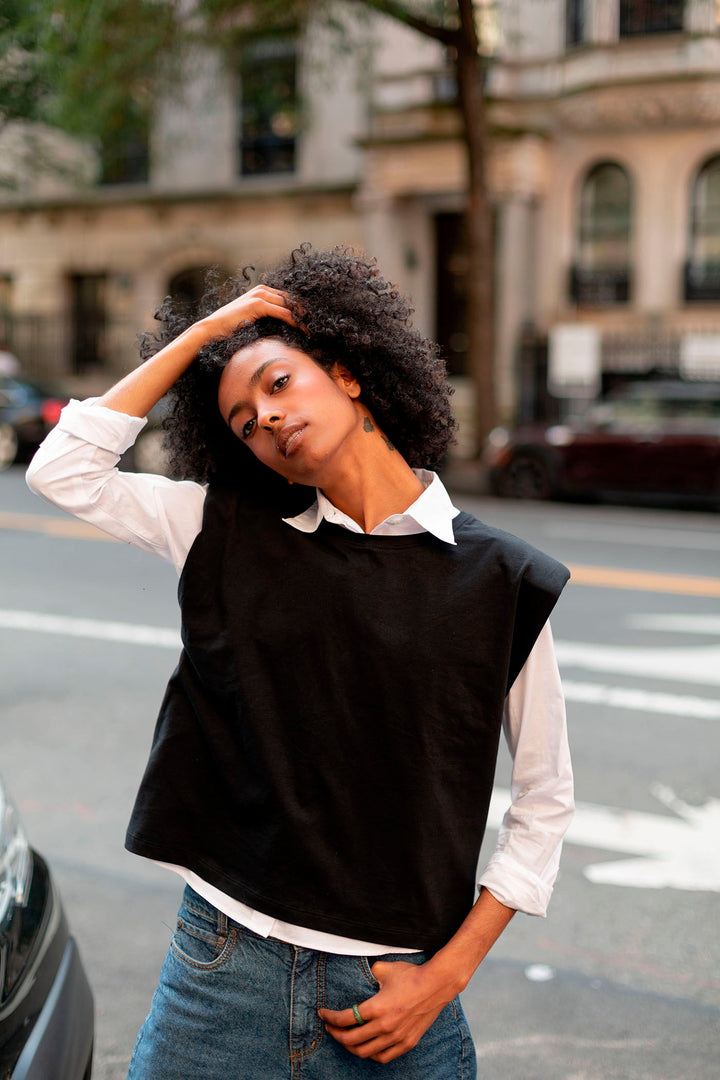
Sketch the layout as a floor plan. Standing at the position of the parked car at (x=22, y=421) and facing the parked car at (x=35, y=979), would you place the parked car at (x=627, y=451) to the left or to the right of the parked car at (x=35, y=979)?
left

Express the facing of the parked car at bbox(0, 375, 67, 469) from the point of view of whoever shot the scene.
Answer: facing to the left of the viewer

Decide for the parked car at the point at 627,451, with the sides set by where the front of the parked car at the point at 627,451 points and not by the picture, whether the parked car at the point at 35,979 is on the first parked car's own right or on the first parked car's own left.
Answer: on the first parked car's own left

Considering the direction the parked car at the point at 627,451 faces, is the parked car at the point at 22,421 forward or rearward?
forward

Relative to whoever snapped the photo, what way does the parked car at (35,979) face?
facing the viewer and to the right of the viewer

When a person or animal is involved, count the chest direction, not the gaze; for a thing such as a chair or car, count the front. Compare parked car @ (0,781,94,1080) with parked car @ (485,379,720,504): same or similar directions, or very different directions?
very different directions

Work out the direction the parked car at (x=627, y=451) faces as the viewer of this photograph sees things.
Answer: facing to the left of the viewer

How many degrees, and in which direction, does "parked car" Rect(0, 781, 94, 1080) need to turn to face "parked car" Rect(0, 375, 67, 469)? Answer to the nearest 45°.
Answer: approximately 135° to its left
